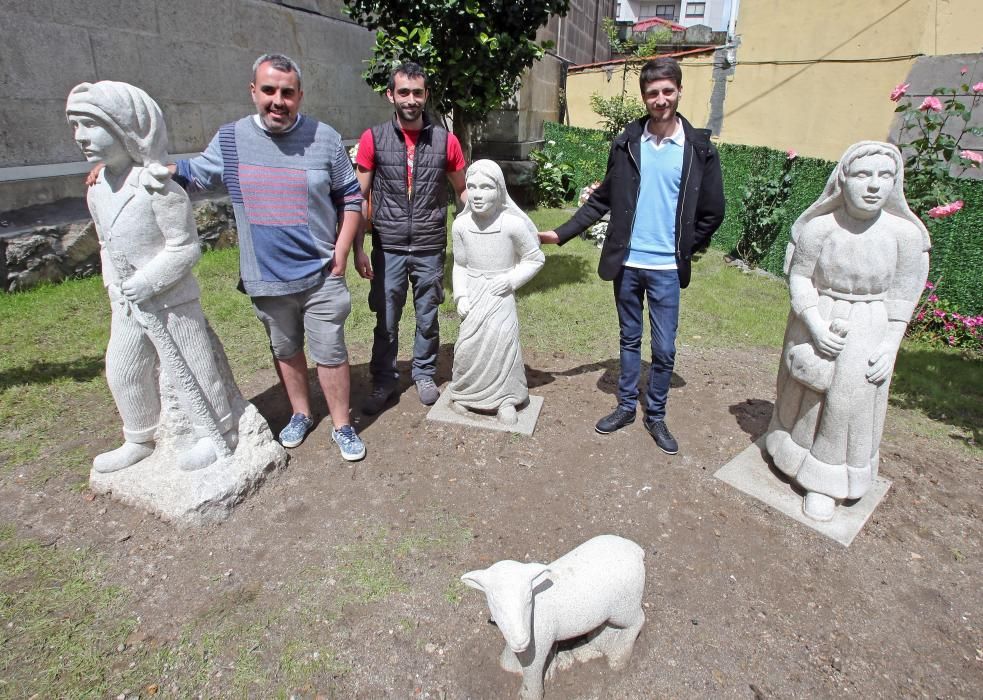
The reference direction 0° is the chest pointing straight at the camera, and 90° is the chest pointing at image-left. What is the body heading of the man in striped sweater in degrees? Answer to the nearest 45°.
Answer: approximately 0°

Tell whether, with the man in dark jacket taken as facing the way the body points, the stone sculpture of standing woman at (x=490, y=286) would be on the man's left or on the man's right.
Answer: on the man's right

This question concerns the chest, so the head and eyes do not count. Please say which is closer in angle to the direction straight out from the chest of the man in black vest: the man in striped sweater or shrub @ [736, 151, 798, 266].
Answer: the man in striped sweater

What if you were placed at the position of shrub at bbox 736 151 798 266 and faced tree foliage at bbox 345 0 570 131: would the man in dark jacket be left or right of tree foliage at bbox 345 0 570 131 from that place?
left

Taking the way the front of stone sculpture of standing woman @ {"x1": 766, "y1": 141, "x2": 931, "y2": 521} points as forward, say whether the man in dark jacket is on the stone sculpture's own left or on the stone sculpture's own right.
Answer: on the stone sculpture's own right
